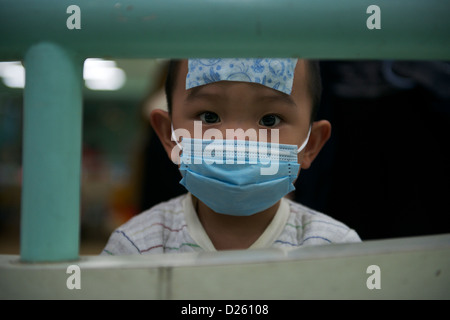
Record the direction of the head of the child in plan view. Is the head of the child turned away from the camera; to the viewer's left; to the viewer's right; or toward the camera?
toward the camera

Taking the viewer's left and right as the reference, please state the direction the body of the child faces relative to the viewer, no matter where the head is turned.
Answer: facing the viewer
